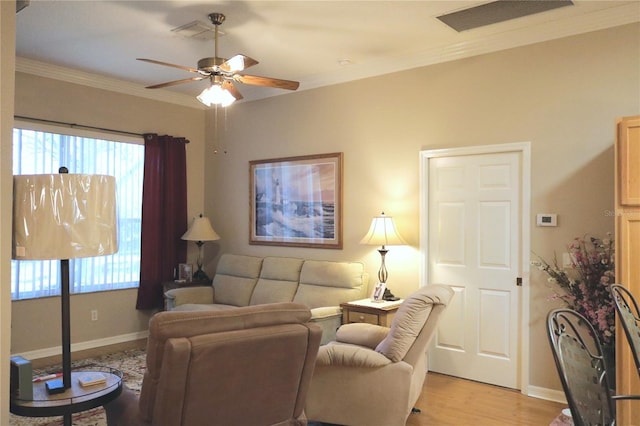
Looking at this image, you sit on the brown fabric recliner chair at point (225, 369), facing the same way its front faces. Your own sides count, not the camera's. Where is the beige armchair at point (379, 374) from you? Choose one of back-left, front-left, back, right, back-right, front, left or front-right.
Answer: right

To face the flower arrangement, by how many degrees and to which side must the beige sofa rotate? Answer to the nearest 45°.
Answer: approximately 90° to its left

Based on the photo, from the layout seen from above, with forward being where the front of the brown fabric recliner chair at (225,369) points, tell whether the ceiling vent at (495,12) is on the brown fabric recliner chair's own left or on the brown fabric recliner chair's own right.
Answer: on the brown fabric recliner chair's own right

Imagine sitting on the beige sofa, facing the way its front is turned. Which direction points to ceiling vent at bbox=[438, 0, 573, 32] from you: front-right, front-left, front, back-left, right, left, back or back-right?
left

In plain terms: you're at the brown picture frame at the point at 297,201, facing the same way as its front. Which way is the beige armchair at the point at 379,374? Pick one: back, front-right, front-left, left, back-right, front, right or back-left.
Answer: front-left

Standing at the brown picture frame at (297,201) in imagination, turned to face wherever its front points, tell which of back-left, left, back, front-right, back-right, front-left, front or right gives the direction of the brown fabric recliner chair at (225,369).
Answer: front-left

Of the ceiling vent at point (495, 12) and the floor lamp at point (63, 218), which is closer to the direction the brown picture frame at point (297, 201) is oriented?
the floor lamp

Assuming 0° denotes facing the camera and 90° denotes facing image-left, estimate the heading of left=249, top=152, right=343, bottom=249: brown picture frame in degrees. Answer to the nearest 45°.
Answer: approximately 45°

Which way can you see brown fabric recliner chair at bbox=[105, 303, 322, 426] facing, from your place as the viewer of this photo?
facing away from the viewer and to the left of the viewer

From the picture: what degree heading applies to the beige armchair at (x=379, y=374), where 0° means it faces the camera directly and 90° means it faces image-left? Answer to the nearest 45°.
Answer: approximately 90°

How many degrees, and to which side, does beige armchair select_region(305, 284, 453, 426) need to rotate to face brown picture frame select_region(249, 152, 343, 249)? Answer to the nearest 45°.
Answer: approximately 90° to its right

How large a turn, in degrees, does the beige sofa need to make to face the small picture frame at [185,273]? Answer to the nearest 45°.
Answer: approximately 90° to its right
